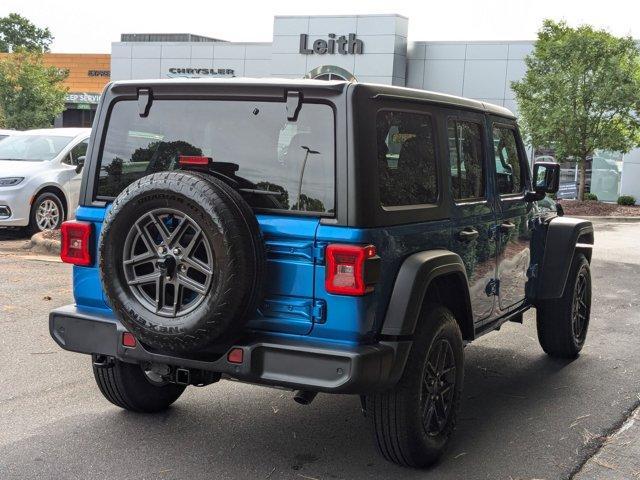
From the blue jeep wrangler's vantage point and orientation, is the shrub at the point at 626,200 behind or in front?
in front

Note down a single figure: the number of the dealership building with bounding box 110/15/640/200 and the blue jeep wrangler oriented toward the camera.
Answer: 1

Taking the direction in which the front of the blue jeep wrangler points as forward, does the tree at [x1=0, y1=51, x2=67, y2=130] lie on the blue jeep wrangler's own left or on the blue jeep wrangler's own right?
on the blue jeep wrangler's own left

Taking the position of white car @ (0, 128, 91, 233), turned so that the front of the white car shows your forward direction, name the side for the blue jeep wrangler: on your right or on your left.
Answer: on your left

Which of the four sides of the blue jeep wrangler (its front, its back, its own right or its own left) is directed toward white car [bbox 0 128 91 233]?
left

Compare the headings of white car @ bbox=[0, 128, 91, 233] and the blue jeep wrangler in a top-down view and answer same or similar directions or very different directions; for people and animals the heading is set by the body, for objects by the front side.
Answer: very different directions

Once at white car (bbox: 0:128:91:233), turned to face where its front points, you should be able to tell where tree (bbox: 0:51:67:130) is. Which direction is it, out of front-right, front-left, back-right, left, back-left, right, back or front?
back-right

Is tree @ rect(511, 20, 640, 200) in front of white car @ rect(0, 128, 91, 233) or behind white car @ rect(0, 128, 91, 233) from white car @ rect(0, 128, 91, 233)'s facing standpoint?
behind

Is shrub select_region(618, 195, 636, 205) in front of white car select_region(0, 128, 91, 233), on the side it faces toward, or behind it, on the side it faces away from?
behind

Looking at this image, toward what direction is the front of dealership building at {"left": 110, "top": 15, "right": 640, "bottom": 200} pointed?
toward the camera

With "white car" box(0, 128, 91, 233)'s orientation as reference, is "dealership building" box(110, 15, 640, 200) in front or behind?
behind

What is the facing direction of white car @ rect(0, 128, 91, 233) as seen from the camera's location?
facing the viewer and to the left of the viewer

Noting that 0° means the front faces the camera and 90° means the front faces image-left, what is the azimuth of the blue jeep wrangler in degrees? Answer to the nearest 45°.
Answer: approximately 225°
